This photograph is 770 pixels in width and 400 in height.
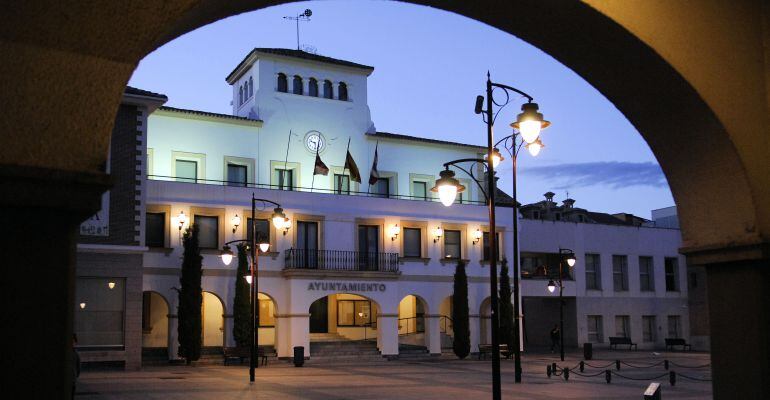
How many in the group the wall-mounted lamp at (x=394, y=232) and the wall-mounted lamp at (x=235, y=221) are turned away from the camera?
0

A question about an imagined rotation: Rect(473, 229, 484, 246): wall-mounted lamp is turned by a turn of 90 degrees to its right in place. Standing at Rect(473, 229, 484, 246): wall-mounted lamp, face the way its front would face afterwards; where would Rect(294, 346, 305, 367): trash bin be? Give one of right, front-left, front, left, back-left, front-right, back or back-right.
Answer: front

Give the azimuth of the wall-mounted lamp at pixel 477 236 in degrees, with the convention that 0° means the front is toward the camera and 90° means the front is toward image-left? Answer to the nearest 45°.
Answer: approximately 315°

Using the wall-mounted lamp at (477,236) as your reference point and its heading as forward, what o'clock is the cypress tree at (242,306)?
The cypress tree is roughly at 3 o'clock from the wall-mounted lamp.

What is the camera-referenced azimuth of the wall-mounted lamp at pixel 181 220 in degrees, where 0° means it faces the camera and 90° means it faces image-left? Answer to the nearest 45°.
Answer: approximately 315°

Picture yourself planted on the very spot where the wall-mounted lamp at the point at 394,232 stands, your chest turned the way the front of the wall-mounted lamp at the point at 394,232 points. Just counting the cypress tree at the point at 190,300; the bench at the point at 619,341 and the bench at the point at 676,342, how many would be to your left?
2

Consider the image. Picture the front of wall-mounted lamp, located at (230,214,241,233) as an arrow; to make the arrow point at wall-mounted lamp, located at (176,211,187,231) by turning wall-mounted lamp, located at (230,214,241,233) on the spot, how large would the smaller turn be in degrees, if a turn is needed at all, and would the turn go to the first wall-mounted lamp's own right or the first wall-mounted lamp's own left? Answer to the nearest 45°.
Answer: approximately 90° to the first wall-mounted lamp's own right

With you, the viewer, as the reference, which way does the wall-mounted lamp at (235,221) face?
facing the viewer and to the right of the viewer

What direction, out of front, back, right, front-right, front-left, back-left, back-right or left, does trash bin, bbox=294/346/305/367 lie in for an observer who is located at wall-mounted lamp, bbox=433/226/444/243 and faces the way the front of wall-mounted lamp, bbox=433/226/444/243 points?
right

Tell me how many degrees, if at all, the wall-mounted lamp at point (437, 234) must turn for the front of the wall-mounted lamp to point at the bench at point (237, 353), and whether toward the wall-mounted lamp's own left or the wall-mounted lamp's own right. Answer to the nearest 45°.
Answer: approximately 90° to the wall-mounted lamp's own right

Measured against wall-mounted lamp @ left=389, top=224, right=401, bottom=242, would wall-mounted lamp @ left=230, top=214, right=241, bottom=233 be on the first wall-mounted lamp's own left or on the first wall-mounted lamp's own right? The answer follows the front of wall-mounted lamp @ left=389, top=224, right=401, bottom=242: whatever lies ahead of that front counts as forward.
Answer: on the first wall-mounted lamp's own right
